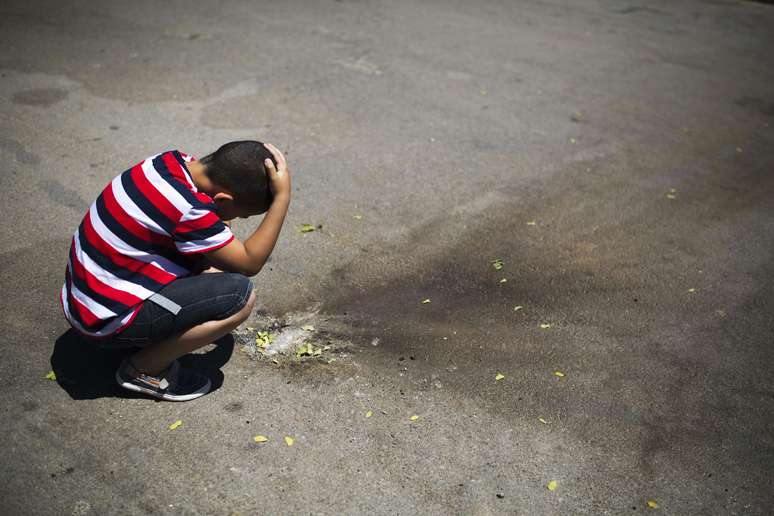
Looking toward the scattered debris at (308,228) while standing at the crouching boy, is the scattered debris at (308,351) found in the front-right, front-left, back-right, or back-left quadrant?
front-right

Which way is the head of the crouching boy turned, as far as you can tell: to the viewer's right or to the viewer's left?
to the viewer's right

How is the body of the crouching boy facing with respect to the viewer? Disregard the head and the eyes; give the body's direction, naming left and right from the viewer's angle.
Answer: facing to the right of the viewer

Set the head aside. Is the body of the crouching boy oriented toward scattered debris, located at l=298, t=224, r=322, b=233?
no
